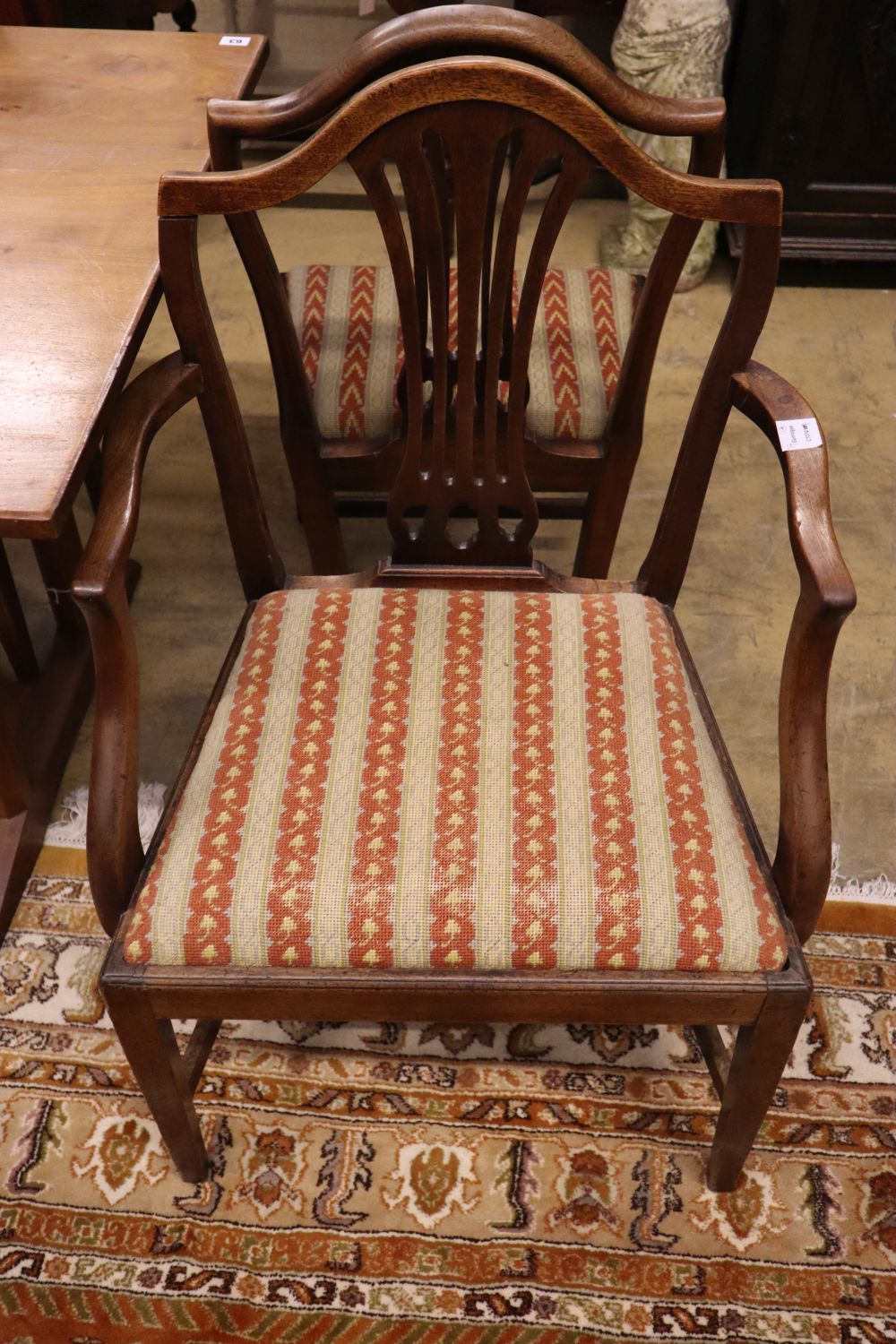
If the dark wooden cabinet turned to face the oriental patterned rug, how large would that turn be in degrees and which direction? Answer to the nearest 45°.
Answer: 0° — it already faces it

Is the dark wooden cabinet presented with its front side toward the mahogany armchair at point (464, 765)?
yes

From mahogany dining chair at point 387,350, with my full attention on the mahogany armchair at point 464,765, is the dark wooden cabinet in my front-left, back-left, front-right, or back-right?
back-left

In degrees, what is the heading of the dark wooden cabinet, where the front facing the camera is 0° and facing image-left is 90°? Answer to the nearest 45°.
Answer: approximately 0°
